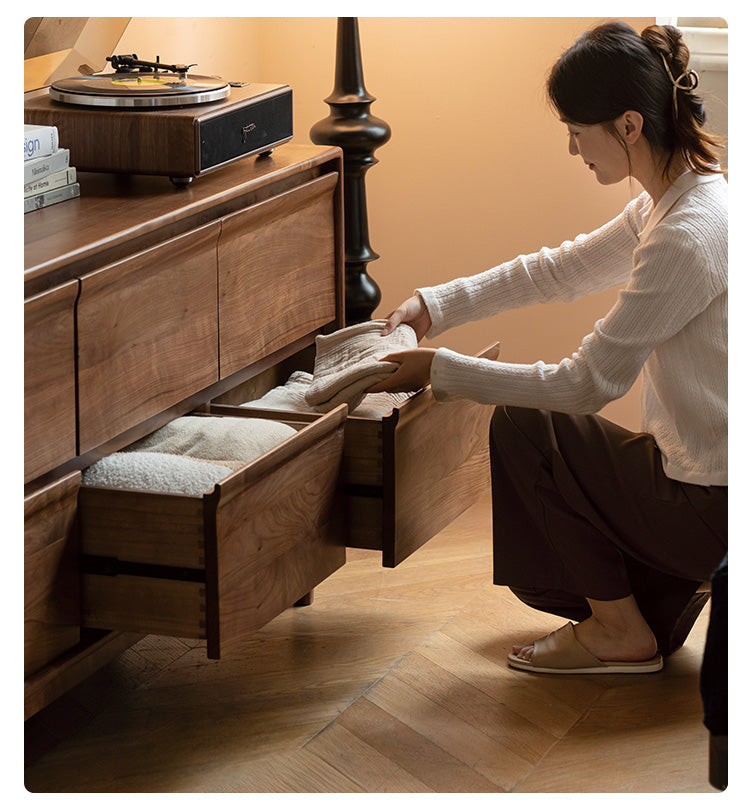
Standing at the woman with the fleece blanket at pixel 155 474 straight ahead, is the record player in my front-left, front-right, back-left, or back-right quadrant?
front-right

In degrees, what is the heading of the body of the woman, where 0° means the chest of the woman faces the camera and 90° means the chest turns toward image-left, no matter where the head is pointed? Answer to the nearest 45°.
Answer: approximately 90°

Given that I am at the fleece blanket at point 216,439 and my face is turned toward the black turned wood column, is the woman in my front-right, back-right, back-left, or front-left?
front-right

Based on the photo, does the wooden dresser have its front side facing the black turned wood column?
no

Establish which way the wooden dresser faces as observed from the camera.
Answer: facing the viewer and to the right of the viewer

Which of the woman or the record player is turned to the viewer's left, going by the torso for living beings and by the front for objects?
the woman

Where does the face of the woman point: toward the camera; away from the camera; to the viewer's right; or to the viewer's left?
to the viewer's left

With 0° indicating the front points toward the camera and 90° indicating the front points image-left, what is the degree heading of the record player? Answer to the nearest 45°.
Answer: approximately 315°
